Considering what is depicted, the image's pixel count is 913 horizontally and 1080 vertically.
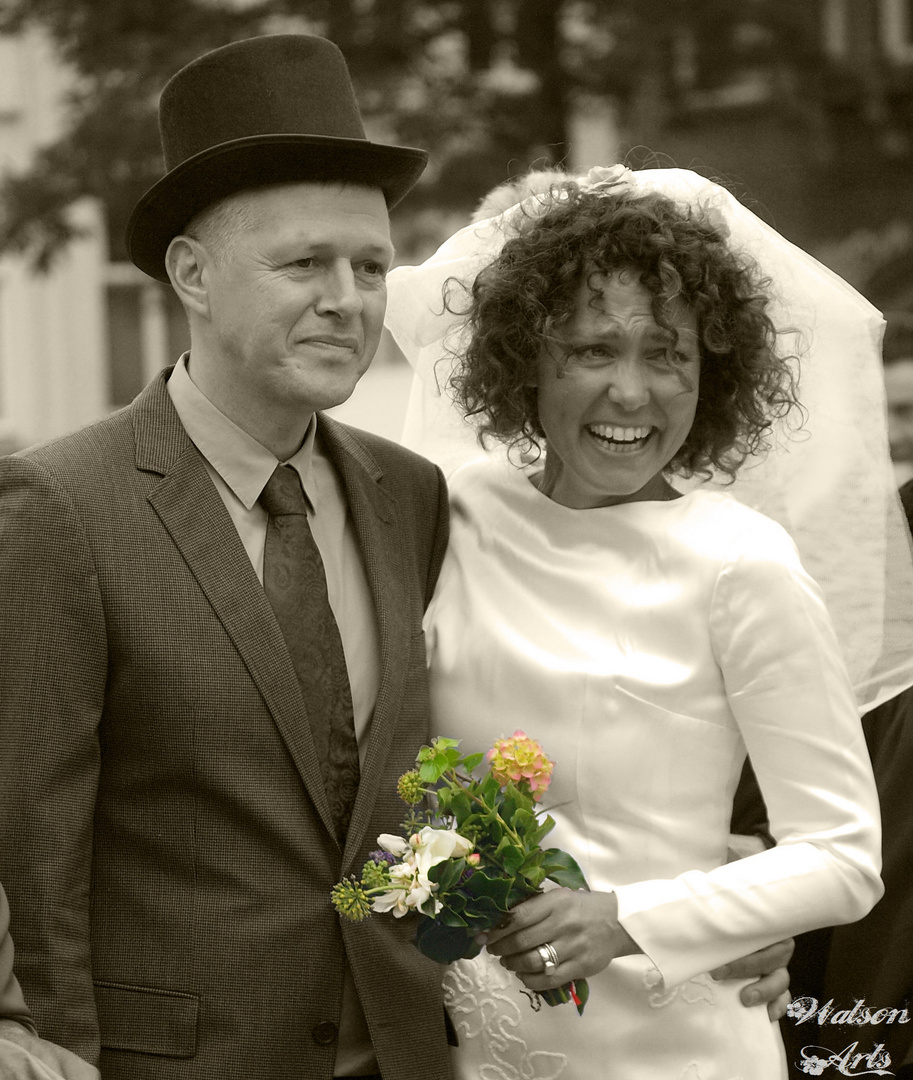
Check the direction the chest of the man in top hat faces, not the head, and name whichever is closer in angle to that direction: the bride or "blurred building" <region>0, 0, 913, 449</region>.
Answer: the bride

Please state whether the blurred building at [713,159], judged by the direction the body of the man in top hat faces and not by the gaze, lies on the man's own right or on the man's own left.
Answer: on the man's own left

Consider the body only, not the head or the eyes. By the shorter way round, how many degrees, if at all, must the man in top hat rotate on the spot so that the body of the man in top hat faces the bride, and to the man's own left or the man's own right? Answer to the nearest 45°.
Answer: approximately 45° to the man's own left

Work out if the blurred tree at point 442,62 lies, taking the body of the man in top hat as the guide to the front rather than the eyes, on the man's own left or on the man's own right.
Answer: on the man's own left

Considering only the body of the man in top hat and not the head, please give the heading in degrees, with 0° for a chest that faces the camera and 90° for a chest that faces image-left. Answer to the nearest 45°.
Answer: approximately 315°
